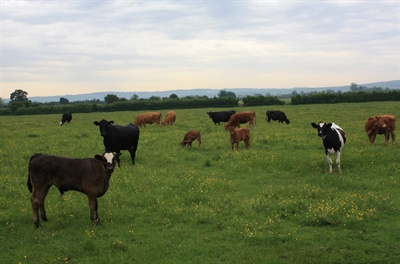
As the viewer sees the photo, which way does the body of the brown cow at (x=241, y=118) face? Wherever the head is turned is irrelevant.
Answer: to the viewer's left

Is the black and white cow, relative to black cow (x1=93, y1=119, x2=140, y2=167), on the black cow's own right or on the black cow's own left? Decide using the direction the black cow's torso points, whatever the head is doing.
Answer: on the black cow's own left

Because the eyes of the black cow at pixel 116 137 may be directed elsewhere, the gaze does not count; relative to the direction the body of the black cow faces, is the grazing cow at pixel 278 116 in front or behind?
behind

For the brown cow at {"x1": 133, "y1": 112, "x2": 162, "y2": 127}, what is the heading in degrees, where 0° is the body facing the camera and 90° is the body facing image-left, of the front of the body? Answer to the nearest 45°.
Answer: approximately 90°

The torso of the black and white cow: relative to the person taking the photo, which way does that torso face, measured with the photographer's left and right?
facing the viewer and to the left of the viewer

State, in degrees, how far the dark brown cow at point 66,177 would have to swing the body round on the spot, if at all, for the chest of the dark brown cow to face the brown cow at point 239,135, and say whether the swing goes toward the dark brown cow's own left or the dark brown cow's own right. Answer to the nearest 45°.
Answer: approximately 45° to the dark brown cow's own left

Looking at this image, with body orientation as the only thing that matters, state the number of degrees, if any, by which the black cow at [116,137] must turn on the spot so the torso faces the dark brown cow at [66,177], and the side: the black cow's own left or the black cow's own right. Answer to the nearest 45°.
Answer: approximately 45° to the black cow's own left

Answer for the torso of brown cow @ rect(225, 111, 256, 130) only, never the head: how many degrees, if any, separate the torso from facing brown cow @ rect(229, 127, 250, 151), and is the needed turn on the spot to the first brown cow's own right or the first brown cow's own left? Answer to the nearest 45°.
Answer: approximately 90° to the first brown cow's own left

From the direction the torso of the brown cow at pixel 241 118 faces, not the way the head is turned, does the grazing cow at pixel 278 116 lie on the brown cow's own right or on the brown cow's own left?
on the brown cow's own right

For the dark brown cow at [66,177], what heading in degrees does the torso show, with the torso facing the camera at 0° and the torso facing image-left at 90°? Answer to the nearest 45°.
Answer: approximately 270°

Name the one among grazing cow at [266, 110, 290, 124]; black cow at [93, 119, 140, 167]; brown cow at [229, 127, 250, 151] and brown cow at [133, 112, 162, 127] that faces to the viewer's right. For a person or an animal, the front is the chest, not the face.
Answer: the grazing cow

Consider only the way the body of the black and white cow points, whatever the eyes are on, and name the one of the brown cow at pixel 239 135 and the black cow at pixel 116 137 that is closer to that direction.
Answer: the black cow

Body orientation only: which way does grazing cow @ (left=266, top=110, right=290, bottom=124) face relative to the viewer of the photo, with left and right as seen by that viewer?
facing to the right of the viewer

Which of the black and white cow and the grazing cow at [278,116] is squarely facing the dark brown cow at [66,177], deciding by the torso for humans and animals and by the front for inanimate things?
the black and white cow

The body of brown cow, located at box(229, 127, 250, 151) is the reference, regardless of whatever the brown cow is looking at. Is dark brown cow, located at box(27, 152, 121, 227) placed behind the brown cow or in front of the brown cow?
in front
